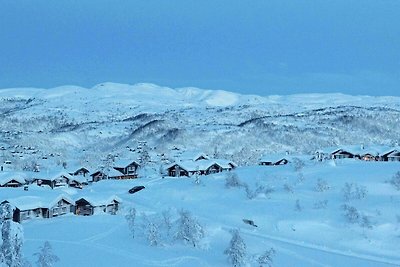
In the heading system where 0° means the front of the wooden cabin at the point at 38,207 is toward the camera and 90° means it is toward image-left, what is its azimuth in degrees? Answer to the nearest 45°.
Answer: approximately 315°

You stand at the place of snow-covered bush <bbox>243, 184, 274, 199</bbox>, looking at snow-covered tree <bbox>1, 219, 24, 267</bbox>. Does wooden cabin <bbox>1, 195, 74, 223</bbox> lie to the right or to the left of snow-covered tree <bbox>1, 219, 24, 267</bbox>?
right

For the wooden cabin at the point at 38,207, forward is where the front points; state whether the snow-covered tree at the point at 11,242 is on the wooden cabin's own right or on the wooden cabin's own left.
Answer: on the wooden cabin's own right
